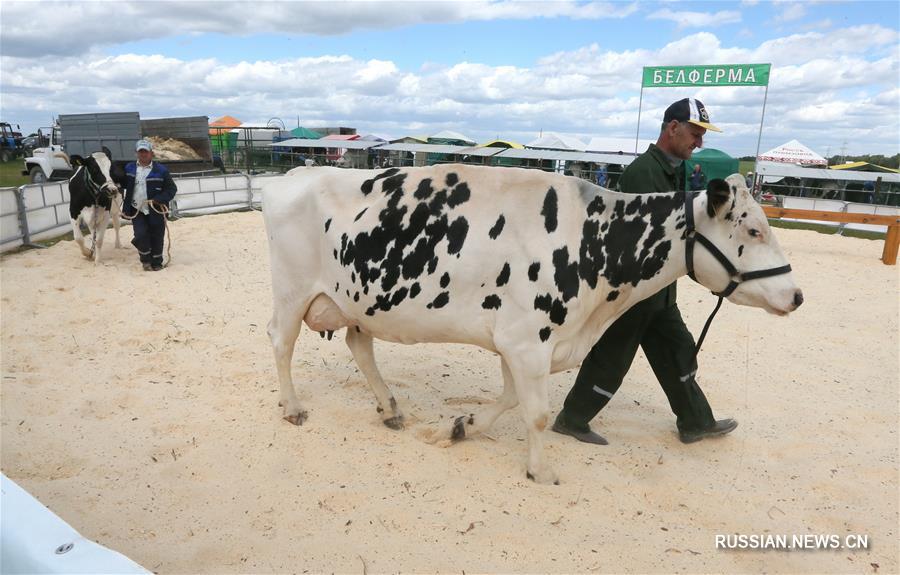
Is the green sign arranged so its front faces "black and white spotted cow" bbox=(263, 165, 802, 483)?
yes

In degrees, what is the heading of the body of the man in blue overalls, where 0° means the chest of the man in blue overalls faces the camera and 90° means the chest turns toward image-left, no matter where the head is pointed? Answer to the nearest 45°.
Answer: approximately 0°

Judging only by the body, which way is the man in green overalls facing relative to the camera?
to the viewer's right

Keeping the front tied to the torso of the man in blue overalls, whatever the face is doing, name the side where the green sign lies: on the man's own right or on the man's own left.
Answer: on the man's own left

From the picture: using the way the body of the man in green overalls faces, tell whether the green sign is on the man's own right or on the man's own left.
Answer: on the man's own left

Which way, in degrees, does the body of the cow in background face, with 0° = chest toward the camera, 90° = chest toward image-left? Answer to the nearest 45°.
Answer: approximately 0°

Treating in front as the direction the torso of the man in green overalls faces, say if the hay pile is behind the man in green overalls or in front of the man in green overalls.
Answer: behind

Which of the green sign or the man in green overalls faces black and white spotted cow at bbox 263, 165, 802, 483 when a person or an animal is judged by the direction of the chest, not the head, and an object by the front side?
the green sign

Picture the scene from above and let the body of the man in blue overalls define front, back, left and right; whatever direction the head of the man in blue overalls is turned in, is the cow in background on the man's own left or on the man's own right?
on the man's own right

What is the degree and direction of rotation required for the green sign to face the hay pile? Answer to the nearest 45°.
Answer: approximately 90° to its right

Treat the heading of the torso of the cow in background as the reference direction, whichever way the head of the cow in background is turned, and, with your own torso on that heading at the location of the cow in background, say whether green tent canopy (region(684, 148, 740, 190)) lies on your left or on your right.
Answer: on your left

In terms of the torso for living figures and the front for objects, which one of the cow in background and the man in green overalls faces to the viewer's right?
the man in green overalls

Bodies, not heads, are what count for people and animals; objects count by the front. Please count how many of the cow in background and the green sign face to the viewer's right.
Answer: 0

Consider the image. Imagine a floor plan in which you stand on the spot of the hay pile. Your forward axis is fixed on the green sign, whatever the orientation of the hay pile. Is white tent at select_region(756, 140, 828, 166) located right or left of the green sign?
left

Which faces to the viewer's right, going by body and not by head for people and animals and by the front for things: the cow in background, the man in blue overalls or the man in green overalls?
the man in green overalls
